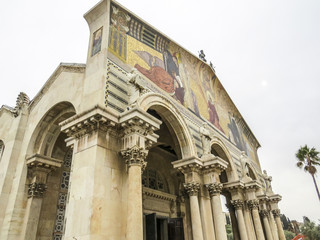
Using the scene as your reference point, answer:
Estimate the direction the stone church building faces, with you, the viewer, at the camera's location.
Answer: facing the viewer and to the right of the viewer
